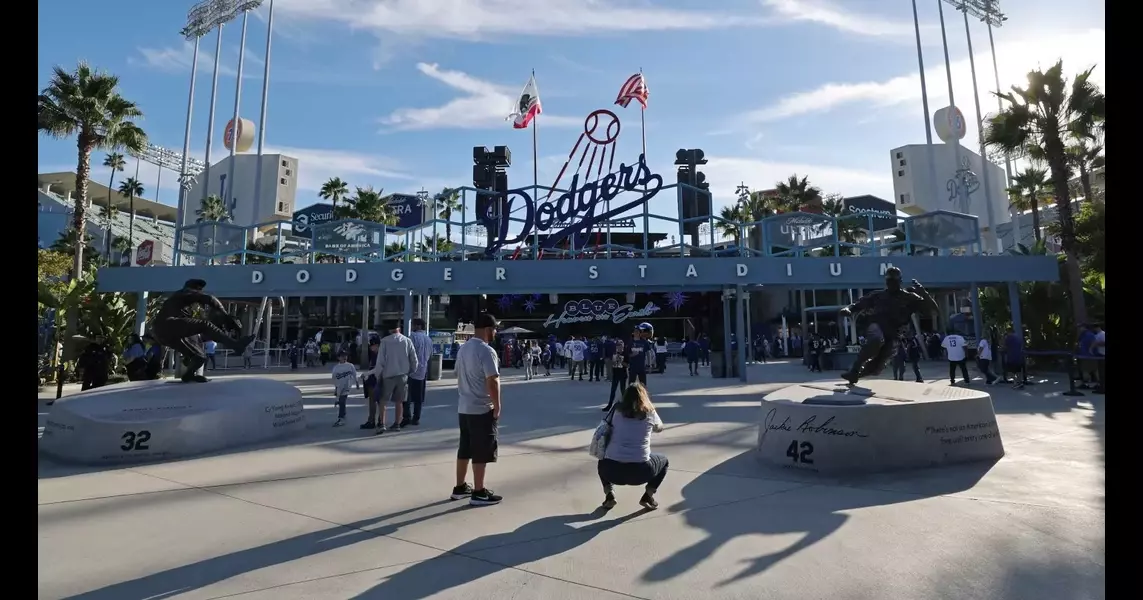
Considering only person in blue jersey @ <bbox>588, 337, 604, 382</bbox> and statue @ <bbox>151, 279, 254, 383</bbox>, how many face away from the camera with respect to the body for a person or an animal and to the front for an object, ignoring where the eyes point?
1

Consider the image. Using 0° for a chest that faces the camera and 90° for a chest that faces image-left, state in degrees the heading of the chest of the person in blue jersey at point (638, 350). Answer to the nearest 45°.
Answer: approximately 0°

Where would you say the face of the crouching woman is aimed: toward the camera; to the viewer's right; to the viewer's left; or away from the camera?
away from the camera

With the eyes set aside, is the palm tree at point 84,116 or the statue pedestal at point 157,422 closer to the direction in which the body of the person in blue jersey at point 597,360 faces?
the palm tree

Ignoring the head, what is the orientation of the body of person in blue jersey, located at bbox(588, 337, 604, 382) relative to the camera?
away from the camera

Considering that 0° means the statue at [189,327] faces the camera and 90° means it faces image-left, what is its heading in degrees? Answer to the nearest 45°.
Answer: approximately 270°
